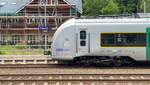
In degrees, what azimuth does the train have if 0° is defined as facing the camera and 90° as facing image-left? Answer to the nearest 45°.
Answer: approximately 90°

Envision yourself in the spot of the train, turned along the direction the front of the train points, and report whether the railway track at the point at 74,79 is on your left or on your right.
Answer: on your left
